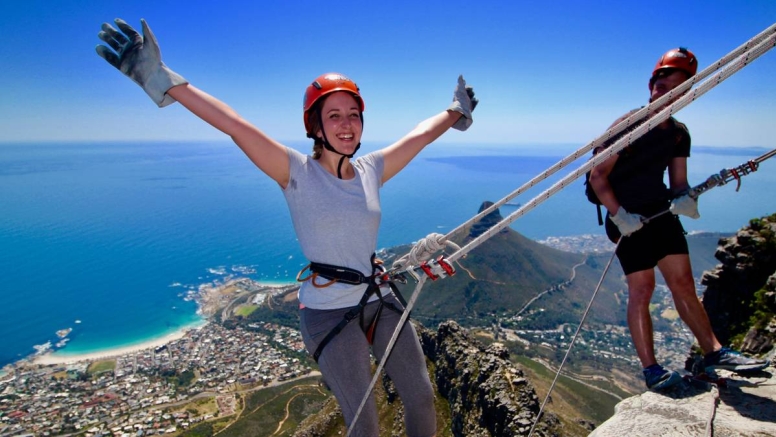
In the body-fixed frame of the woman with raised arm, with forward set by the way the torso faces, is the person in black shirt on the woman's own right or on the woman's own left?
on the woman's own left

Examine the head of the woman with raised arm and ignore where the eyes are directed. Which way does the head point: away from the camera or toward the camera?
toward the camera

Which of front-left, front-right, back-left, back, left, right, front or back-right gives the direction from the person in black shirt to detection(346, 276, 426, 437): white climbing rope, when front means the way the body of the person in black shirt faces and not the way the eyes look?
right

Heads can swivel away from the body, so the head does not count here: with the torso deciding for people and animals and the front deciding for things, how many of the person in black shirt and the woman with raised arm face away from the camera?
0

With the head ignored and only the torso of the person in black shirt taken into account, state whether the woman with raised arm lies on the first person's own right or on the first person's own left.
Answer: on the first person's own right

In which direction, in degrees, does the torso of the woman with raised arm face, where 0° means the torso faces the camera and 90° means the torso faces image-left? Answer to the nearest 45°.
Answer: approximately 315°
